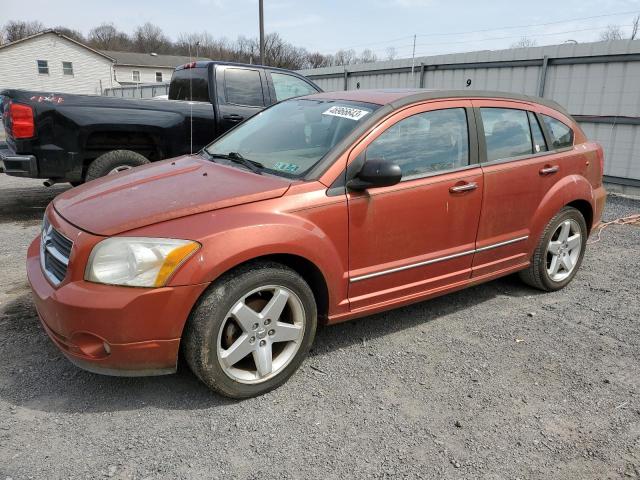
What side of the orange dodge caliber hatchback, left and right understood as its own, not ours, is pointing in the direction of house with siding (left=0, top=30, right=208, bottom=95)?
right

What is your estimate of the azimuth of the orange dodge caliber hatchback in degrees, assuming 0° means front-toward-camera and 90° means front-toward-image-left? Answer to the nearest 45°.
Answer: approximately 45°

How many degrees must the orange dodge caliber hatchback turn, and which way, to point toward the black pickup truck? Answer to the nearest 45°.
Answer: approximately 90° to its right

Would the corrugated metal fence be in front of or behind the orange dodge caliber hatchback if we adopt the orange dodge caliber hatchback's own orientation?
behind

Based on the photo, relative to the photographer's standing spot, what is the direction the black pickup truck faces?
facing away from the viewer and to the right of the viewer

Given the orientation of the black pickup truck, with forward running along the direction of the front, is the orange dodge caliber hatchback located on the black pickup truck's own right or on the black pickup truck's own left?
on the black pickup truck's own right

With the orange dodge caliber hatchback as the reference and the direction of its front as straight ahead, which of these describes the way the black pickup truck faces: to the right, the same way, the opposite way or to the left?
the opposite way
